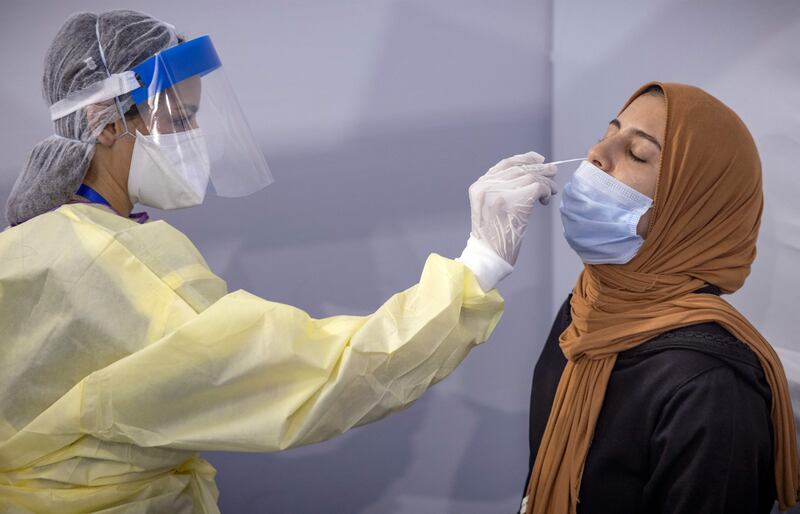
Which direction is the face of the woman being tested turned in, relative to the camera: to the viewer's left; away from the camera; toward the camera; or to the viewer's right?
to the viewer's left

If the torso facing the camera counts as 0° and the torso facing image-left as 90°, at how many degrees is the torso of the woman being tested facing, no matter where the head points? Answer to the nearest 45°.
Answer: approximately 45°
